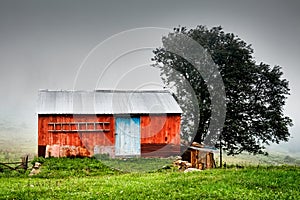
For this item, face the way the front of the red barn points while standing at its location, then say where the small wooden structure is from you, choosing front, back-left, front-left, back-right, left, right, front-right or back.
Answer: front-left

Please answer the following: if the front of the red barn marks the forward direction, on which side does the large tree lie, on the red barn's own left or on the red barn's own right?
on the red barn's own left

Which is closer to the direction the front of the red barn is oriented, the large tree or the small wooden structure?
the small wooden structure

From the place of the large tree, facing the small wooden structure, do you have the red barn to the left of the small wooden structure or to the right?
right

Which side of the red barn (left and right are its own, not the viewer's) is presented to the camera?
front
